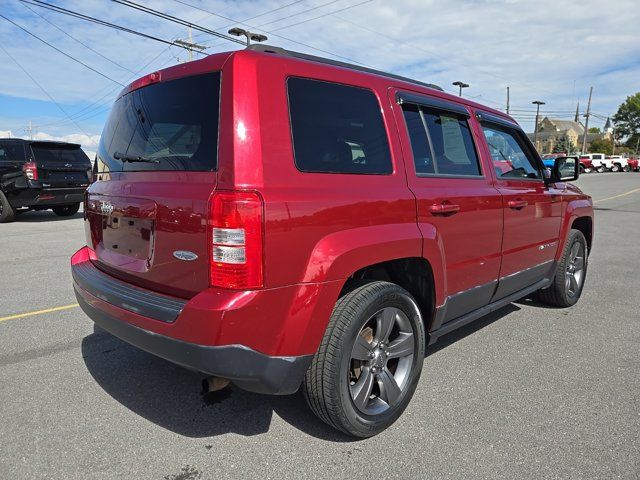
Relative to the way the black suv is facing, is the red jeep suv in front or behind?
behind

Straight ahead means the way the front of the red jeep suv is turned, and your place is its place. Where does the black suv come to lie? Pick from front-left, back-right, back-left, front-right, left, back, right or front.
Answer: left

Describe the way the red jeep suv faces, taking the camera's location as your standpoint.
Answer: facing away from the viewer and to the right of the viewer

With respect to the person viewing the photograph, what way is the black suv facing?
facing away from the viewer and to the left of the viewer
